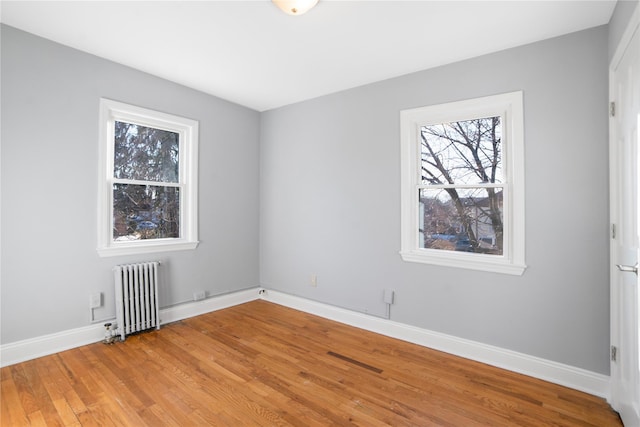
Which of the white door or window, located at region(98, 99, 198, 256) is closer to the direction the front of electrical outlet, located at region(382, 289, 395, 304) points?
the window

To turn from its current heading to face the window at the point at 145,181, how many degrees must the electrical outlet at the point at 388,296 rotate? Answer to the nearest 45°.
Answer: approximately 45° to its right

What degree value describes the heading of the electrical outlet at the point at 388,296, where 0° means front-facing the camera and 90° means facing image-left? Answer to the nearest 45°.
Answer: approximately 45°

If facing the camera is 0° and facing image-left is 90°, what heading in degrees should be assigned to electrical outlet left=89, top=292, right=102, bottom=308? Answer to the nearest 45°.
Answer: approximately 0°

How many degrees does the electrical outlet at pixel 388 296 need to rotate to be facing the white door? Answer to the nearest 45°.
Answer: approximately 90° to its left

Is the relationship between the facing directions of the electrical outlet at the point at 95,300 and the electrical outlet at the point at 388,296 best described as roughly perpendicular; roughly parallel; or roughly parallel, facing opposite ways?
roughly perpendicular

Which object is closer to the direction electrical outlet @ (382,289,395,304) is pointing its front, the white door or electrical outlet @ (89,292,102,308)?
the electrical outlet
